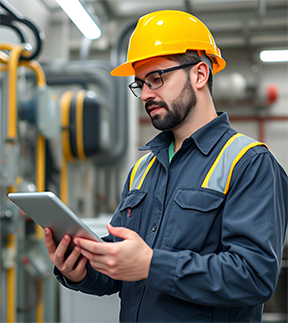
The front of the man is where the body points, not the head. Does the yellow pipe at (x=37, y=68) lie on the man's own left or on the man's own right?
on the man's own right

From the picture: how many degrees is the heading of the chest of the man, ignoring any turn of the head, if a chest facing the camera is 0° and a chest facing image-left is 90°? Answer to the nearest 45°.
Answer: approximately 45°

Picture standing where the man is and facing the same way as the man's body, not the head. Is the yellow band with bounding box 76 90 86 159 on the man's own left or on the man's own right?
on the man's own right

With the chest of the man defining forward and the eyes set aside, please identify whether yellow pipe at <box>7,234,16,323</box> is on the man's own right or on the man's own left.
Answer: on the man's own right

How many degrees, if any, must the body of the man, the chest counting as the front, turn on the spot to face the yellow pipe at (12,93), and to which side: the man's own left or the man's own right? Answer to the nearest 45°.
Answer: approximately 90° to the man's own right

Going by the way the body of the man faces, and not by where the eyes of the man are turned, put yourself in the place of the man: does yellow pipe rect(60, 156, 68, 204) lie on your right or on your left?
on your right

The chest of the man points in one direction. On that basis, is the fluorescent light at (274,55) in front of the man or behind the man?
behind
